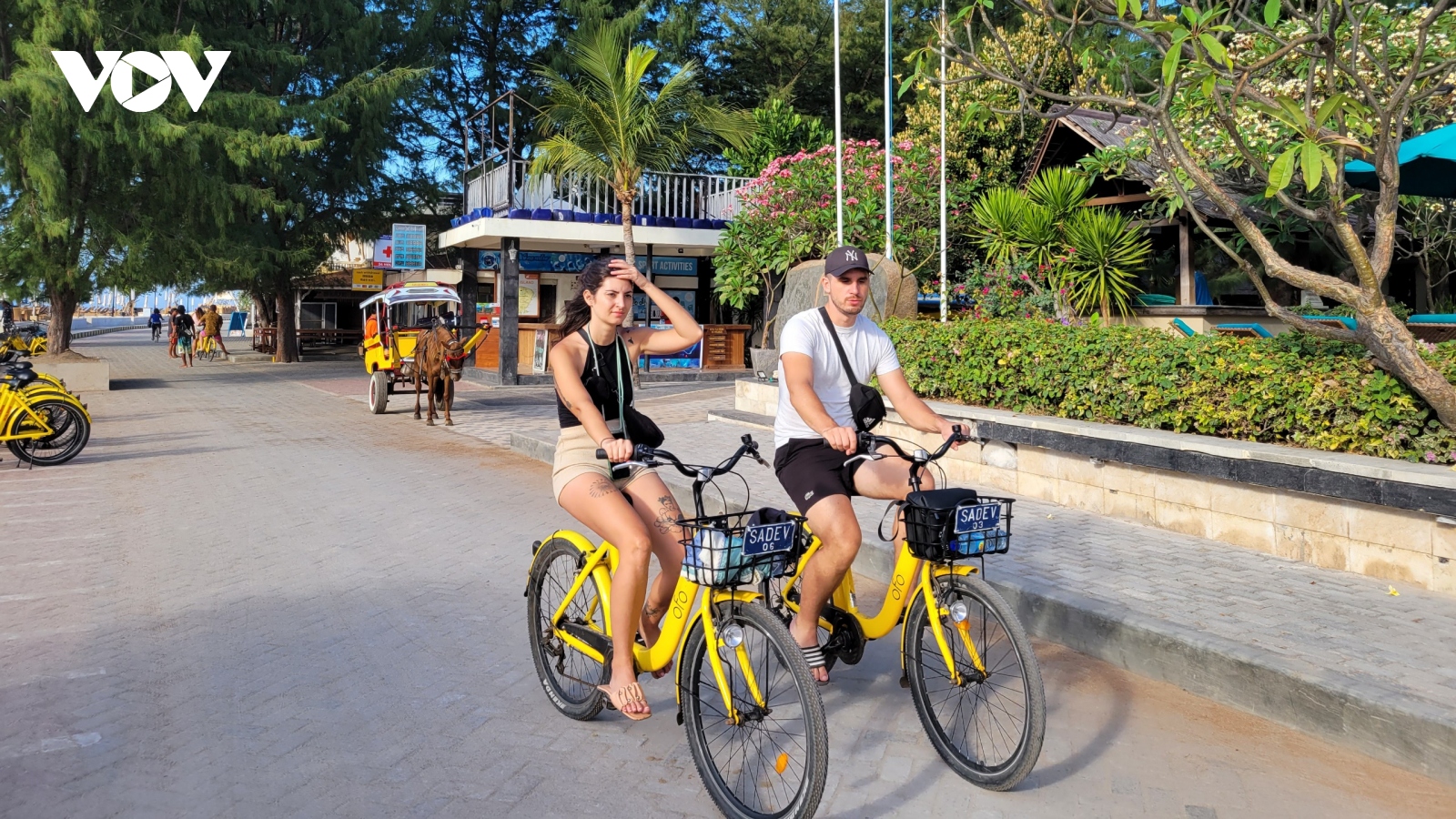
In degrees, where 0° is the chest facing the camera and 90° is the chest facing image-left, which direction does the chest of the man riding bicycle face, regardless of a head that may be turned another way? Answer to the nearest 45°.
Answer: approximately 315°

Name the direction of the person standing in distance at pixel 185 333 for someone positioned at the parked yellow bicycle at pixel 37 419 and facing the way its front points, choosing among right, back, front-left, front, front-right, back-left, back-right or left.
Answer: right

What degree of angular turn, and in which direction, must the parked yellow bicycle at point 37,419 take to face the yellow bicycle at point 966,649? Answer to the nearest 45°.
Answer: approximately 90° to its left

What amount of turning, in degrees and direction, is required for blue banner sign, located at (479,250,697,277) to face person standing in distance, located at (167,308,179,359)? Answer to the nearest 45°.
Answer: approximately 135° to its right

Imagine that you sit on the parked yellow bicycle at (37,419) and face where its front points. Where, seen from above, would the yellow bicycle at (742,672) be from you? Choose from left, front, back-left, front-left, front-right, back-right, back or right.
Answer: left

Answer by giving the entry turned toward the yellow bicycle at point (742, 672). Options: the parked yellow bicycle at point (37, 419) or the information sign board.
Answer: the information sign board

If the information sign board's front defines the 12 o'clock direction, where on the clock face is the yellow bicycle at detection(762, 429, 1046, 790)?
The yellow bicycle is roughly at 12 o'clock from the information sign board.

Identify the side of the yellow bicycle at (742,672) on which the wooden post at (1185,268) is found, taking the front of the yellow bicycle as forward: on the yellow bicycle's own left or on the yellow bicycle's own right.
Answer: on the yellow bicycle's own left

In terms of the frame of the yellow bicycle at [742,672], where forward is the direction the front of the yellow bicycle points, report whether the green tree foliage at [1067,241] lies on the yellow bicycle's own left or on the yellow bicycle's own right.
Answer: on the yellow bicycle's own left

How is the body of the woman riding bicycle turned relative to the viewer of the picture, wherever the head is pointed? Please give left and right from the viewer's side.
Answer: facing the viewer and to the right of the viewer

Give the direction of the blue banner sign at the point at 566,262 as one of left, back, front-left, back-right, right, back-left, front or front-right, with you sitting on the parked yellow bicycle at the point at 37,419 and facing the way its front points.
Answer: back-right

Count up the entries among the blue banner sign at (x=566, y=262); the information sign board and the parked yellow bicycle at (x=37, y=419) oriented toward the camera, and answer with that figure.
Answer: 2

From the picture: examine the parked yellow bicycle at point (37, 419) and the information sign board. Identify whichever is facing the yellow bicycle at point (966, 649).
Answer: the information sign board

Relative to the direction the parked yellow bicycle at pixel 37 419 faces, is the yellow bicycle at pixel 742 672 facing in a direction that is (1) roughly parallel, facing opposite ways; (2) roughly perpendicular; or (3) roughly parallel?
roughly perpendicular

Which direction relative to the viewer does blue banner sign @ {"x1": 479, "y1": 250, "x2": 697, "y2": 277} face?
toward the camera

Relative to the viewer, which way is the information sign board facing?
toward the camera
